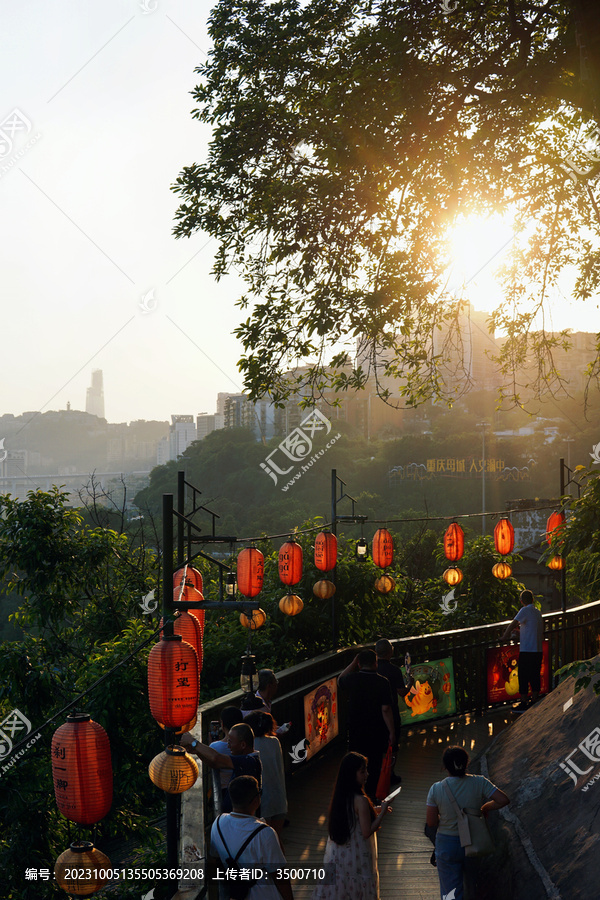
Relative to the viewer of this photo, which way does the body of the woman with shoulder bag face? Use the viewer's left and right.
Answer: facing away from the viewer

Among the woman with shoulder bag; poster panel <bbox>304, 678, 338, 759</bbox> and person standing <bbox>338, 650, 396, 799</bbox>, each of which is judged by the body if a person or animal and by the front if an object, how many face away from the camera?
2

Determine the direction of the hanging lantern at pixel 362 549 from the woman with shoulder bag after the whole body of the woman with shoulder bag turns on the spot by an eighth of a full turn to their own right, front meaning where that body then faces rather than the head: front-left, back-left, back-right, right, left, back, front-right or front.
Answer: front-left

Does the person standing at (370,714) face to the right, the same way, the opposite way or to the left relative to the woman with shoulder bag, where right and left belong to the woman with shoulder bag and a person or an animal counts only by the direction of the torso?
the same way

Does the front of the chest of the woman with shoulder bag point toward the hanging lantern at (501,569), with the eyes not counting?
yes

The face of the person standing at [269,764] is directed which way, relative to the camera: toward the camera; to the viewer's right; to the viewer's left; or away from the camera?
away from the camera

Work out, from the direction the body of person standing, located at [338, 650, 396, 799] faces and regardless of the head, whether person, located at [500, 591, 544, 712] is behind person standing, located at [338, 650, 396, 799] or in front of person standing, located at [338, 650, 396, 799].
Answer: in front

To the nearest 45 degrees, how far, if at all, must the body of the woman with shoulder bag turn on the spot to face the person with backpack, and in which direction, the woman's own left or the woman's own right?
approximately 135° to the woman's own left

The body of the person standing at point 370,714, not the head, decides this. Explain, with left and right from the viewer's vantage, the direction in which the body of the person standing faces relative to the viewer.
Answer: facing away from the viewer

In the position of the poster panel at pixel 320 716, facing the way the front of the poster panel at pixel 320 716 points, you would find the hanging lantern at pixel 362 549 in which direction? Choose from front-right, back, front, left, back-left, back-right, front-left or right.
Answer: back-left

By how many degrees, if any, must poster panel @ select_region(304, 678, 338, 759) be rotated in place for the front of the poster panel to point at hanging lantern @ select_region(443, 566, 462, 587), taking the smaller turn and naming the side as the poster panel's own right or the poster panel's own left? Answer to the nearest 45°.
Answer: approximately 135° to the poster panel's own left

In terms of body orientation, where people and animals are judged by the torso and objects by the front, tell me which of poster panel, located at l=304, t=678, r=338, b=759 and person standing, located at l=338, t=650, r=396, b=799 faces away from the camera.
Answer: the person standing

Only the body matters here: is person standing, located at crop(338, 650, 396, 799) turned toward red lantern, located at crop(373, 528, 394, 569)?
yes

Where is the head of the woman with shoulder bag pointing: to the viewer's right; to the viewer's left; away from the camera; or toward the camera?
away from the camera

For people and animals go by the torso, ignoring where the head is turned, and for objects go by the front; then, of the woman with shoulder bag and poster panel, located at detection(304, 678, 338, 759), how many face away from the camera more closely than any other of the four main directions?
1
